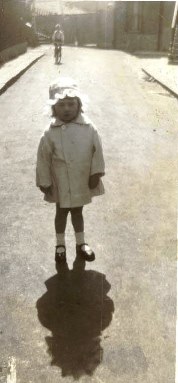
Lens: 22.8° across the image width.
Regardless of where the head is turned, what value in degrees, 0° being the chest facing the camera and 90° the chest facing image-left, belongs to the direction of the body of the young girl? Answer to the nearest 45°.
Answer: approximately 0°

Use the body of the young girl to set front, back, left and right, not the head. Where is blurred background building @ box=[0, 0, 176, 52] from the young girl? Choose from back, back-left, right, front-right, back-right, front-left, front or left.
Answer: back

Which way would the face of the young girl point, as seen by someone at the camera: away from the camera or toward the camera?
toward the camera
